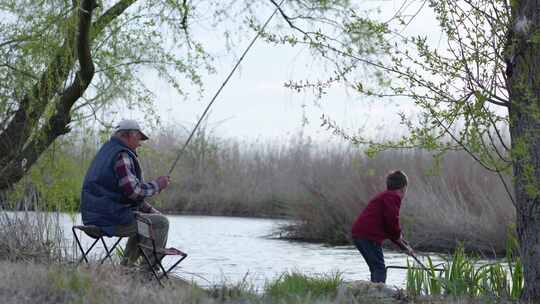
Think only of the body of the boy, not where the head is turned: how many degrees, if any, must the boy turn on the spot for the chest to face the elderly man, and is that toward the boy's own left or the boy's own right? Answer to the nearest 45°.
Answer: approximately 180°

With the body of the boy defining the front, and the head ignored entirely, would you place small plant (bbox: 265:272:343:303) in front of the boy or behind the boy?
behind

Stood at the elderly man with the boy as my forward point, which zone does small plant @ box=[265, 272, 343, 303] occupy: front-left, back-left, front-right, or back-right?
front-right

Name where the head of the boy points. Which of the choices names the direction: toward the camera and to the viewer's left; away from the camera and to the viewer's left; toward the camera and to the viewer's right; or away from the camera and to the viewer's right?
away from the camera and to the viewer's right

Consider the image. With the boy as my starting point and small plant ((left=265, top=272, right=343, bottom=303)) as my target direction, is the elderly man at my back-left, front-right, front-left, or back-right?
front-right

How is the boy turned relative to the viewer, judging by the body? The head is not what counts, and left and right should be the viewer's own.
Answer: facing away from the viewer and to the right of the viewer
